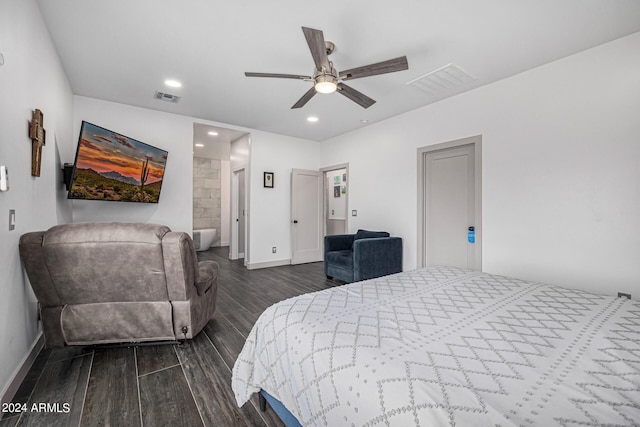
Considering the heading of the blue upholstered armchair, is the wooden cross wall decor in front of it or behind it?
in front

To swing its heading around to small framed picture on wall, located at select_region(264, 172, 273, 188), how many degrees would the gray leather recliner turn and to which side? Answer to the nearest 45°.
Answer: approximately 45° to its right

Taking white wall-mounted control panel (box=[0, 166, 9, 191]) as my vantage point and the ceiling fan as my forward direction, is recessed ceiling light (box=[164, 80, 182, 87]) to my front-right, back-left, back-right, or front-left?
front-left

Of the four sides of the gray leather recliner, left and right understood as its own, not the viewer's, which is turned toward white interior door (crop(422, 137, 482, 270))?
right

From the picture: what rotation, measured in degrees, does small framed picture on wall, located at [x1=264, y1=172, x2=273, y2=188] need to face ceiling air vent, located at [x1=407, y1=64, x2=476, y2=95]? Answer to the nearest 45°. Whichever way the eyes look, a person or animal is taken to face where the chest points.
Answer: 0° — it already faces it

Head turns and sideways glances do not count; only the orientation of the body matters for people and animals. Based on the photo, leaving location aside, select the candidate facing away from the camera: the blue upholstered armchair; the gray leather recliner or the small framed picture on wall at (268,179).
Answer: the gray leather recliner

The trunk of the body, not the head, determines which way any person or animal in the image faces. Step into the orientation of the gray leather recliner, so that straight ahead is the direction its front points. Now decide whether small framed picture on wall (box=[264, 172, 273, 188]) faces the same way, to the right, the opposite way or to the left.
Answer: the opposite way

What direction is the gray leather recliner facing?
away from the camera

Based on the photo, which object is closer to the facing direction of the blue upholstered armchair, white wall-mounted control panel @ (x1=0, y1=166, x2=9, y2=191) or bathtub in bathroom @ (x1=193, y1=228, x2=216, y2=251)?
the white wall-mounted control panel

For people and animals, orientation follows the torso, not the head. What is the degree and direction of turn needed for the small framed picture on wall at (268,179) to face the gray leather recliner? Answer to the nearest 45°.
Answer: approximately 45° to its right

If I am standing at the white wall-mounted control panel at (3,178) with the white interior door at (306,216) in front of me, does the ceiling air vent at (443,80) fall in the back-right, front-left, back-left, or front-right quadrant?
front-right
